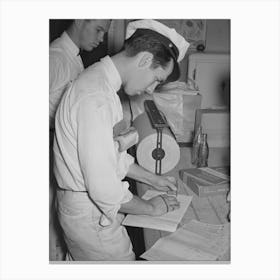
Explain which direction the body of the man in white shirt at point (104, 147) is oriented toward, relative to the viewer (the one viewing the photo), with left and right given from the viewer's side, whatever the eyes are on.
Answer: facing to the right of the viewer

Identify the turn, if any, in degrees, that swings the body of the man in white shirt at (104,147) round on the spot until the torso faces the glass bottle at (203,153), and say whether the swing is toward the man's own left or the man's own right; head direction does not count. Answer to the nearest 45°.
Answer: approximately 45° to the man's own left
